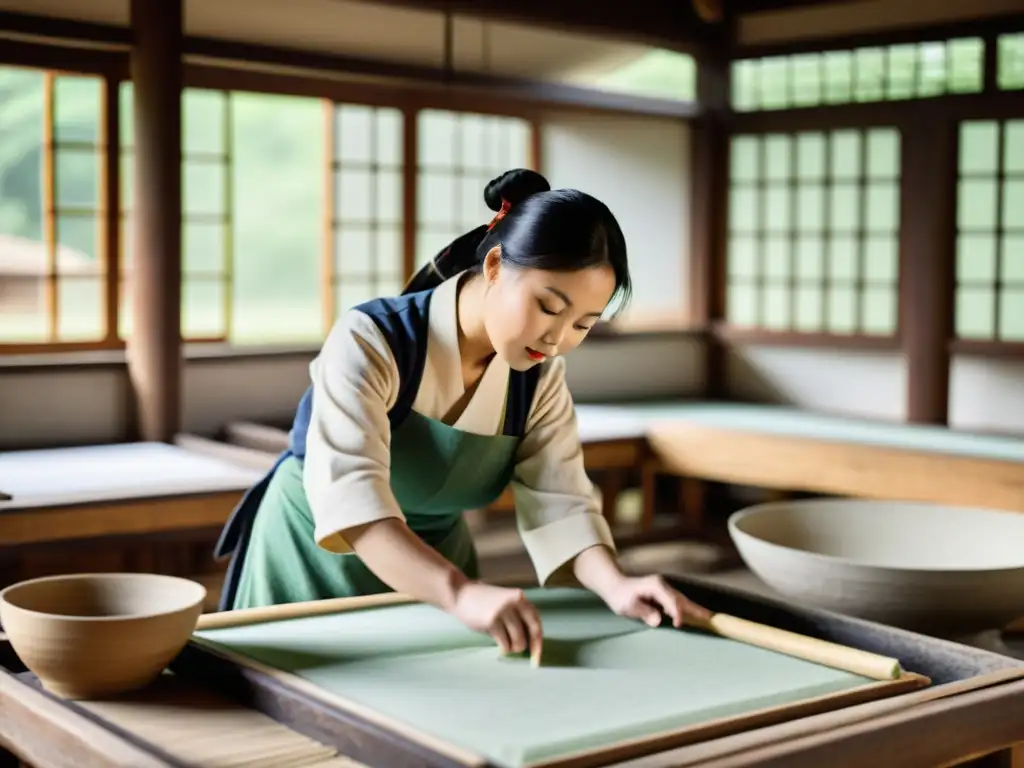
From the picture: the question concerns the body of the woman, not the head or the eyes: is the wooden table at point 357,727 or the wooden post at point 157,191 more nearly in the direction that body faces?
the wooden table

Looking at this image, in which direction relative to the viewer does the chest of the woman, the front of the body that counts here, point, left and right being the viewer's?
facing the viewer and to the right of the viewer

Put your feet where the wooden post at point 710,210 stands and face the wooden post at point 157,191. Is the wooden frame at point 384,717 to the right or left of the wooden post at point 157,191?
left

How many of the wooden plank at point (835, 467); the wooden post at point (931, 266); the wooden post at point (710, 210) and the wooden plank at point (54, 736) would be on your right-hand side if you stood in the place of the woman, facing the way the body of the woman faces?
1

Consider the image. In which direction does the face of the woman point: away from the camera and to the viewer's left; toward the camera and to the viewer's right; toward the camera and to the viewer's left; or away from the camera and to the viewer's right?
toward the camera and to the viewer's right

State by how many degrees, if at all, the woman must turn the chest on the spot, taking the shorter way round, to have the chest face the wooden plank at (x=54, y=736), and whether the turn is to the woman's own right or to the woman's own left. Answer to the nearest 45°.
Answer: approximately 90° to the woman's own right

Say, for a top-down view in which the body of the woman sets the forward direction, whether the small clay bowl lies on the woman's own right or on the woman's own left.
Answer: on the woman's own right
